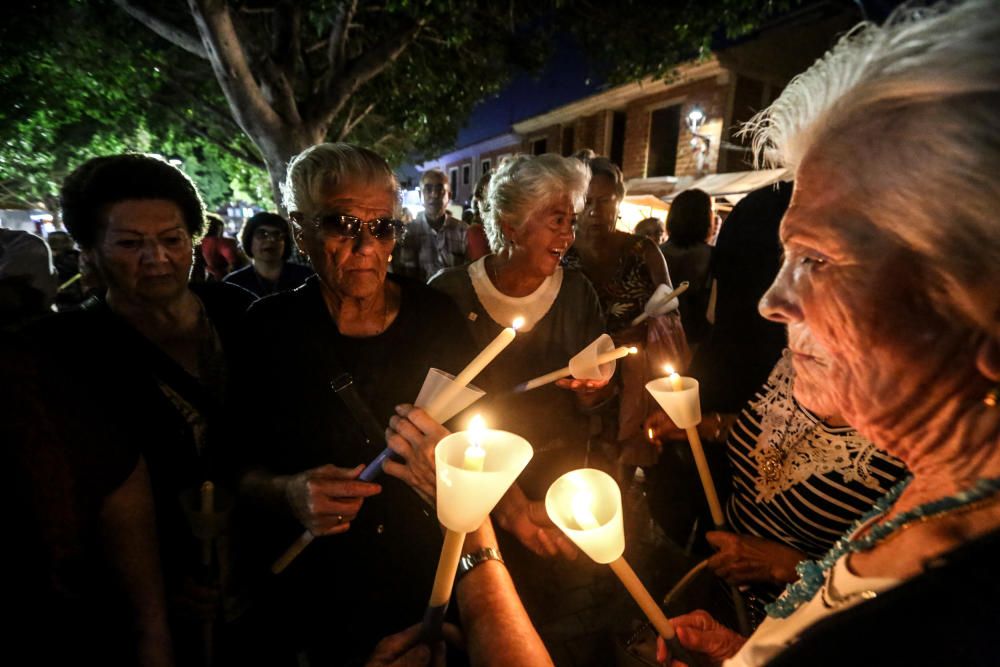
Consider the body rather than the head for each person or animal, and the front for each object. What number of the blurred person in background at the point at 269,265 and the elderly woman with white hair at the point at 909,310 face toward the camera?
1

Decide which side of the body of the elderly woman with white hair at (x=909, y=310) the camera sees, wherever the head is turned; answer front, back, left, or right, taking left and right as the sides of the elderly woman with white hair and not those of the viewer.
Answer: left

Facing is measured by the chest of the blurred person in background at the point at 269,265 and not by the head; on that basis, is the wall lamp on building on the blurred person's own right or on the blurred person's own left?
on the blurred person's own left

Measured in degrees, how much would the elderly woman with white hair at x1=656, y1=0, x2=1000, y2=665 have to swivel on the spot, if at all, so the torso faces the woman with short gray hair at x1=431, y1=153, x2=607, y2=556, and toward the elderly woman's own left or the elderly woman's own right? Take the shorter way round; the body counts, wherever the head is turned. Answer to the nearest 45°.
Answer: approximately 45° to the elderly woman's own right

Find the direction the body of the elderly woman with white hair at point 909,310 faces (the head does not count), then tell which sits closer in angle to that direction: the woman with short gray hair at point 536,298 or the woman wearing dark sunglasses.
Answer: the woman wearing dark sunglasses

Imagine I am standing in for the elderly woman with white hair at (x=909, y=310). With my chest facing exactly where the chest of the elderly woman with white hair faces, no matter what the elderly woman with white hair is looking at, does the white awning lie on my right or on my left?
on my right

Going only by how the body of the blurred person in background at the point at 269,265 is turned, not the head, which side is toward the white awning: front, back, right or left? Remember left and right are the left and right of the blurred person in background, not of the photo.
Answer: left
